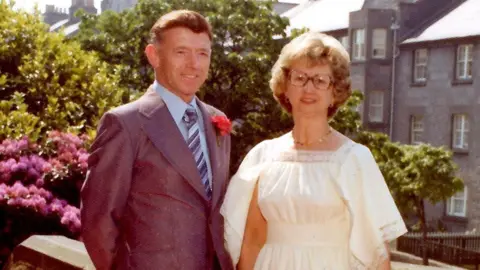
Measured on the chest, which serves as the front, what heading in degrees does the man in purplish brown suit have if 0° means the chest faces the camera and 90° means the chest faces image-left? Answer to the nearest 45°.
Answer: approximately 315°

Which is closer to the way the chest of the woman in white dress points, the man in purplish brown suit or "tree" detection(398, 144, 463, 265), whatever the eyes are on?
the man in purplish brown suit

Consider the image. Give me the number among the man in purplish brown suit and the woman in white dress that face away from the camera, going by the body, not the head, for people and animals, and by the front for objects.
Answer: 0

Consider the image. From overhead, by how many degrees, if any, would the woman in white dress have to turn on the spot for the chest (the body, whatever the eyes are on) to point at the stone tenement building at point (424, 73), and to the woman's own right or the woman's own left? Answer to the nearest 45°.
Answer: approximately 180°

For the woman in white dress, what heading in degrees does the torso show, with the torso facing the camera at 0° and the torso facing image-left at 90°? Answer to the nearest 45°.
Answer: approximately 0°

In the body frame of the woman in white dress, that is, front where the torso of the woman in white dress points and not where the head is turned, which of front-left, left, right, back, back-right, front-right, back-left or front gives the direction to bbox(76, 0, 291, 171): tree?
back

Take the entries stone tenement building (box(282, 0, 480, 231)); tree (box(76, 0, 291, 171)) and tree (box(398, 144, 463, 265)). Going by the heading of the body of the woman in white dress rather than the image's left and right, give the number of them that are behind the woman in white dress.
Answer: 3

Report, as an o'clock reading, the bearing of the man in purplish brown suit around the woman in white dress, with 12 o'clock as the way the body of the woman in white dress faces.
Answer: The man in purplish brown suit is roughly at 2 o'clock from the woman in white dress.

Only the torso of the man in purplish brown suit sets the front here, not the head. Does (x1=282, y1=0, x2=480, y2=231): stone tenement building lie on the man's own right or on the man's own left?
on the man's own left

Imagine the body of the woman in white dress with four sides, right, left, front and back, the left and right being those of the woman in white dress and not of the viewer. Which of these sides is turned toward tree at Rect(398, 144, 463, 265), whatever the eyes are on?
back

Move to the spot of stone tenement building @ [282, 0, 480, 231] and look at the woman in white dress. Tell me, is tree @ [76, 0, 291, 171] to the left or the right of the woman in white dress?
right

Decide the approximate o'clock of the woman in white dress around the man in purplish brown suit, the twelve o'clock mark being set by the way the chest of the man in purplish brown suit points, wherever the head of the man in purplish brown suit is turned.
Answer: The woman in white dress is roughly at 10 o'clock from the man in purplish brown suit.
